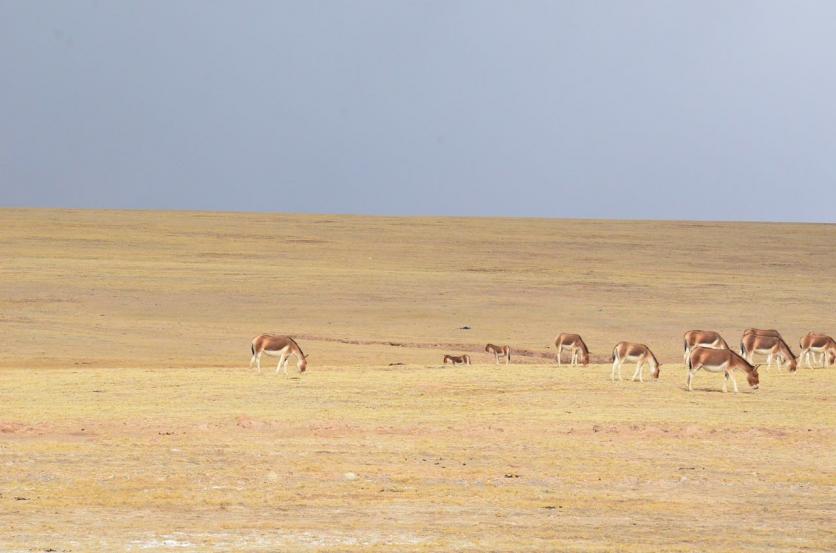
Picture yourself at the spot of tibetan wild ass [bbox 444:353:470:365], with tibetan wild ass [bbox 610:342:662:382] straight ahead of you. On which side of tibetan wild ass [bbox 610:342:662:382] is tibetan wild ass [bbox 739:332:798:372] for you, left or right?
left

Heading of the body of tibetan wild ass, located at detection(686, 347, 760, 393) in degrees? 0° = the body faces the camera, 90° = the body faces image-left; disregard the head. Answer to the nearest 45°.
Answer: approximately 270°

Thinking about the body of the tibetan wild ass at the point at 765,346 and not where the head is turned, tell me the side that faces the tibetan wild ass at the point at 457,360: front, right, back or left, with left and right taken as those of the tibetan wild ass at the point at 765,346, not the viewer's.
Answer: back

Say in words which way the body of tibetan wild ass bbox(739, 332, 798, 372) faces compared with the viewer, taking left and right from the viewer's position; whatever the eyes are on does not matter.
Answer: facing to the right of the viewer

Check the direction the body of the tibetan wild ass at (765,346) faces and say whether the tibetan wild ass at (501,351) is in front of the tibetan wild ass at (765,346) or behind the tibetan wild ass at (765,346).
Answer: behind

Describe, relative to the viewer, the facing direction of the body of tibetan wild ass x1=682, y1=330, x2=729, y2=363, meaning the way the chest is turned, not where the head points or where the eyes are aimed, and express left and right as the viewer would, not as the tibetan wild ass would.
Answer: facing to the right of the viewer

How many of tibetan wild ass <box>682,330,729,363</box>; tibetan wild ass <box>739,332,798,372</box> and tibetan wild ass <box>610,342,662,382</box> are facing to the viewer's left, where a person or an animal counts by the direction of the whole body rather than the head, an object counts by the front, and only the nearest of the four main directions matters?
0

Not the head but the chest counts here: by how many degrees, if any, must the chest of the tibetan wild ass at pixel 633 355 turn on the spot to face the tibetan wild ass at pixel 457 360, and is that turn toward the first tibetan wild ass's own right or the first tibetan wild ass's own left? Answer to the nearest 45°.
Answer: approximately 135° to the first tibetan wild ass's own left

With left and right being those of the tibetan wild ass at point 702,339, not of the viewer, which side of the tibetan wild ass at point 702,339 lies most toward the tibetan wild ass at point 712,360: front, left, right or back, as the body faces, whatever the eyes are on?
right

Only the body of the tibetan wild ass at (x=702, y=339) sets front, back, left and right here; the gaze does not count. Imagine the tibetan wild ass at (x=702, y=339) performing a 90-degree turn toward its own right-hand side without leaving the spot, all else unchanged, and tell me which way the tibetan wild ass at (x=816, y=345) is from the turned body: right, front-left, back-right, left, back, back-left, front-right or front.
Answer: back-left

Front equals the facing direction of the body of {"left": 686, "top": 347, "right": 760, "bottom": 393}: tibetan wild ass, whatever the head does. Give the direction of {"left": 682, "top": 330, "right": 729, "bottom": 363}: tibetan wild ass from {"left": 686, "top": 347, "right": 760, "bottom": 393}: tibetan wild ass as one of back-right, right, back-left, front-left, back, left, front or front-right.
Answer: left

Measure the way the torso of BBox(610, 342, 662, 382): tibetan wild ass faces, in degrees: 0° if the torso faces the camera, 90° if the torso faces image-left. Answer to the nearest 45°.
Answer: approximately 270°
